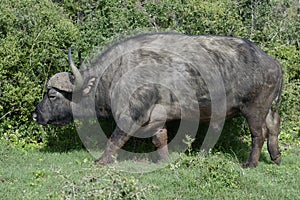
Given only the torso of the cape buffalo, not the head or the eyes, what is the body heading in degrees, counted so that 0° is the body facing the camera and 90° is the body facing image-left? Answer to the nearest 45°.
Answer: approximately 90°
